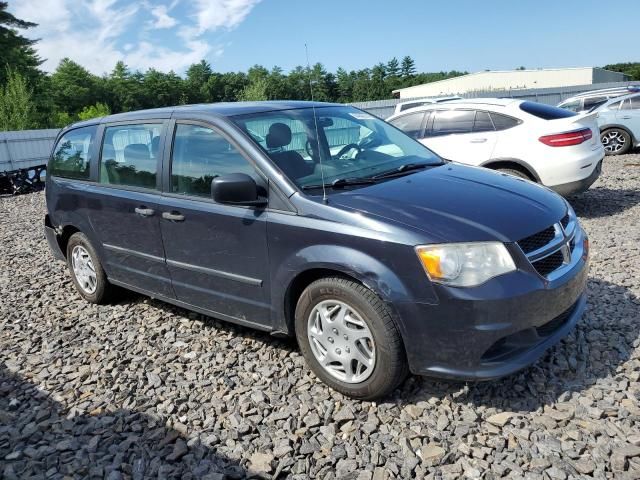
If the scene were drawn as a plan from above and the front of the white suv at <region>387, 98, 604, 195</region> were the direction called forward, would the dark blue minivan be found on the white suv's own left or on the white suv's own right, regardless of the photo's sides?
on the white suv's own left

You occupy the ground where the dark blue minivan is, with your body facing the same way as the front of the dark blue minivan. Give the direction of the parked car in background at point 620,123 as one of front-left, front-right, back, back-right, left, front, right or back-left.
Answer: left

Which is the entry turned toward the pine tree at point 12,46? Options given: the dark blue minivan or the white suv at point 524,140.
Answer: the white suv

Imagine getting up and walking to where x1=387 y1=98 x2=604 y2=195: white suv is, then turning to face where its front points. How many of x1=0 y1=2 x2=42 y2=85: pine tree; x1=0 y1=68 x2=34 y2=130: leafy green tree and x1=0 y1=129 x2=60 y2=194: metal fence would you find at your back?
0

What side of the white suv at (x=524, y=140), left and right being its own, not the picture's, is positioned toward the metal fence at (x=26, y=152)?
front

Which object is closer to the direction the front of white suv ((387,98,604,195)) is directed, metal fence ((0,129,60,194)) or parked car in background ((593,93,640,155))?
the metal fence

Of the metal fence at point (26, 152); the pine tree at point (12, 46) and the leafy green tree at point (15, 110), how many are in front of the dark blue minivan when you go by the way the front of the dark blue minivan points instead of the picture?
0

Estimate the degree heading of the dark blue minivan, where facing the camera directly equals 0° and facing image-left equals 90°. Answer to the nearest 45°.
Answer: approximately 315°

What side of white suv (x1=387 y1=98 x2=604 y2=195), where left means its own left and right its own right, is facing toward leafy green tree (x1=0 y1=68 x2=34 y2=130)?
front

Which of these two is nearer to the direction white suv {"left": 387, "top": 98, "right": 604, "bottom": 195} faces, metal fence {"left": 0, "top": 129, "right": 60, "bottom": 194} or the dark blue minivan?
the metal fence

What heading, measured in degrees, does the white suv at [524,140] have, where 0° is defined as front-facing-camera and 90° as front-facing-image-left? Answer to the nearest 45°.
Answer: approximately 135°

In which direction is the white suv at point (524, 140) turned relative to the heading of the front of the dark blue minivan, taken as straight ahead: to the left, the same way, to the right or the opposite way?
the opposite way
